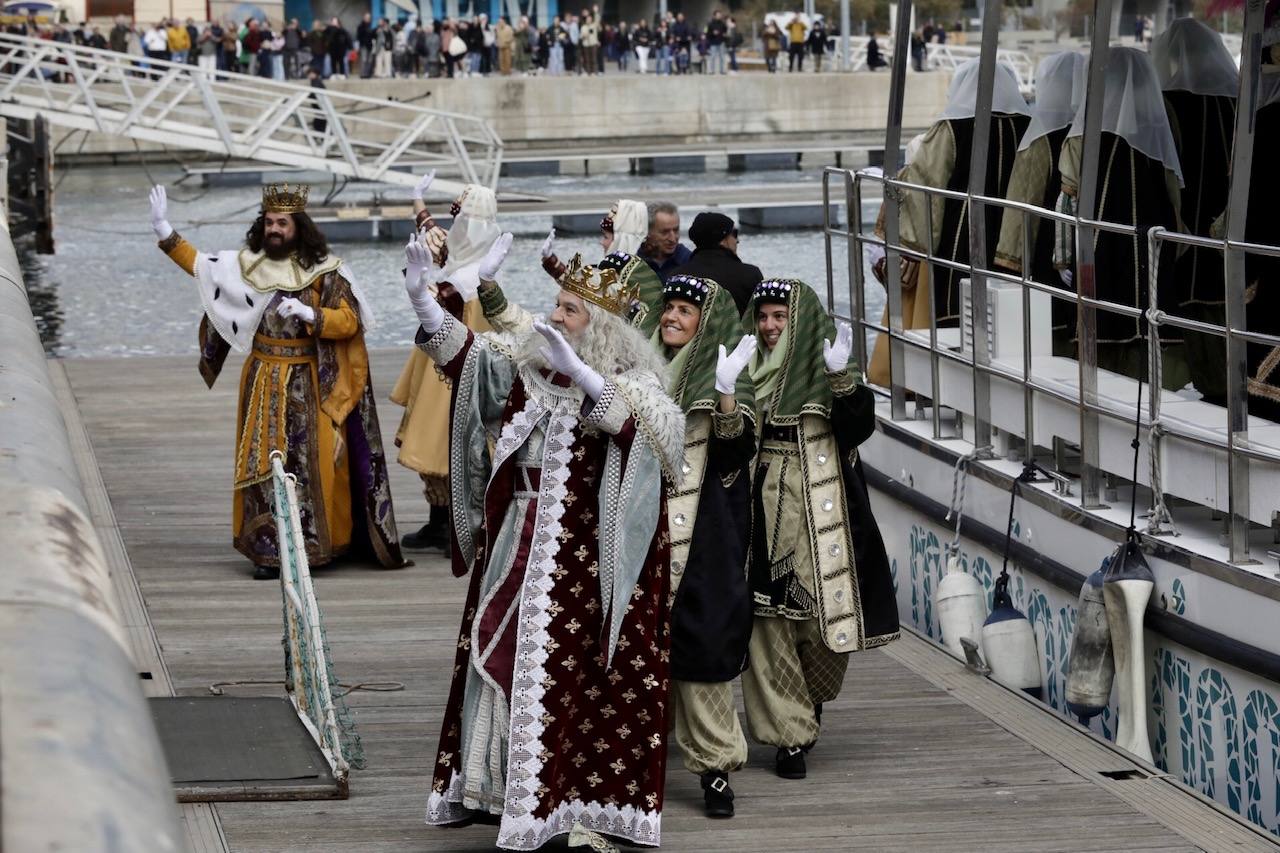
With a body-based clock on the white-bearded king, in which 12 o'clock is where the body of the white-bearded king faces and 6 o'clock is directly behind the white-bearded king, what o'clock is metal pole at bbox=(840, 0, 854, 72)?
The metal pole is roughly at 5 o'clock from the white-bearded king.

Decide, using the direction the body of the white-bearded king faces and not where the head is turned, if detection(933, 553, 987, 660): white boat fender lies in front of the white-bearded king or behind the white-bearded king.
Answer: behind

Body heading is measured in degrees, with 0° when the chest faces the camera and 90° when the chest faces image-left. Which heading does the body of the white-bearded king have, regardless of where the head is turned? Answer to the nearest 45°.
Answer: approximately 45°

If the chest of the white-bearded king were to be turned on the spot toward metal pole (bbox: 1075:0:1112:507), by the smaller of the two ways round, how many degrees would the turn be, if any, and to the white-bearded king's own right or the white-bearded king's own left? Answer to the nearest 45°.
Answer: approximately 180°

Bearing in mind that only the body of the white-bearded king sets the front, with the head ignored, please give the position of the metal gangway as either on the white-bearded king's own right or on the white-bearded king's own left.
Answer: on the white-bearded king's own right

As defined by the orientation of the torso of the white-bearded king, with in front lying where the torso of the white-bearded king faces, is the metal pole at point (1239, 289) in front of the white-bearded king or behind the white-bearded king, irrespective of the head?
behind
